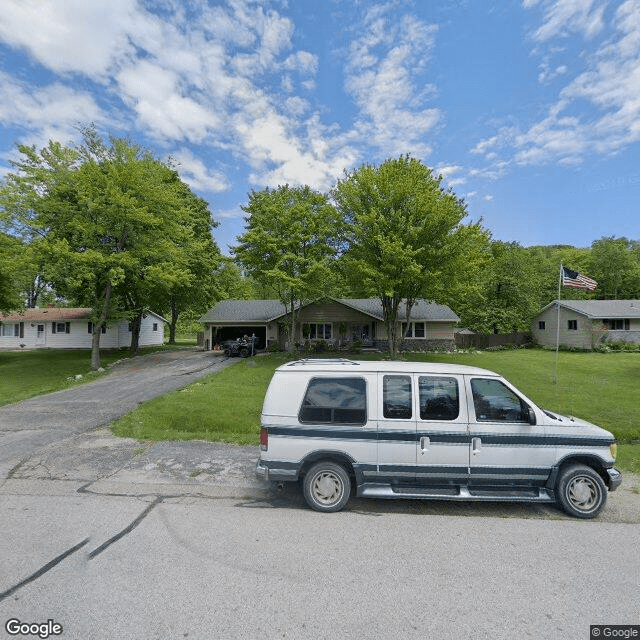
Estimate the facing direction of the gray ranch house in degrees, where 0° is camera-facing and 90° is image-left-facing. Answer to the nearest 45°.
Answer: approximately 315°

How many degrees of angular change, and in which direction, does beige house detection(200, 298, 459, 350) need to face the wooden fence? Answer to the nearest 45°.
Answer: approximately 90° to its left

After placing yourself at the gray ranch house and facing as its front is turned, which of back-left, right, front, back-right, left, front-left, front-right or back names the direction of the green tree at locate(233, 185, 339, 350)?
right

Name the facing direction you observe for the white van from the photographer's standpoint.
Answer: facing to the right of the viewer

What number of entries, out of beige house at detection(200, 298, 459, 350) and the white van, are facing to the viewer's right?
1

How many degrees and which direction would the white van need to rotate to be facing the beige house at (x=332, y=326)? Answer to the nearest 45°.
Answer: approximately 90° to its left

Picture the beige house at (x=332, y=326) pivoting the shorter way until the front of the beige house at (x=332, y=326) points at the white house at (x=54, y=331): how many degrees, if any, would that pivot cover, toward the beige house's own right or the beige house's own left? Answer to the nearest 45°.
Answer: approximately 90° to the beige house's own right

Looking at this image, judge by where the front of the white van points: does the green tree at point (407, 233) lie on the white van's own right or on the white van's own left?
on the white van's own left

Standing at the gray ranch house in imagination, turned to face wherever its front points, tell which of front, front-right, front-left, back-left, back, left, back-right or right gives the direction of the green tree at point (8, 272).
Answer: right

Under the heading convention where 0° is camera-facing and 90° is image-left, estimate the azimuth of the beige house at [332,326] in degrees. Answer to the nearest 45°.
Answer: approximately 0°

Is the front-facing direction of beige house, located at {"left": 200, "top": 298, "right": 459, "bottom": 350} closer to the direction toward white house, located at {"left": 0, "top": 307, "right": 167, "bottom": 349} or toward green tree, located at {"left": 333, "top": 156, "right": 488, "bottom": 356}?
the green tree

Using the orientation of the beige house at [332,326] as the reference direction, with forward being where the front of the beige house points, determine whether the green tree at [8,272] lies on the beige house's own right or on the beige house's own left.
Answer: on the beige house's own right

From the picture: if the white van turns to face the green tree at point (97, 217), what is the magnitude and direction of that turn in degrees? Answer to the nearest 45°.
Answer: approximately 135° to its left

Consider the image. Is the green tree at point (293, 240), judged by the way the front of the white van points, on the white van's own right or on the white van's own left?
on the white van's own left

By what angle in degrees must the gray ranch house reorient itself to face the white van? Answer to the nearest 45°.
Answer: approximately 45° to its right
